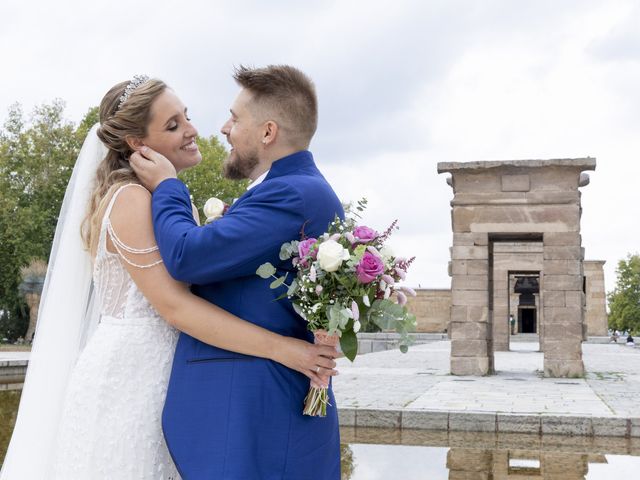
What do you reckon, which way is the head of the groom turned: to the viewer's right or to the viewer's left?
to the viewer's left

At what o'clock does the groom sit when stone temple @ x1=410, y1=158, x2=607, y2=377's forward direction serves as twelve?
The groom is roughly at 12 o'clock from the stone temple.

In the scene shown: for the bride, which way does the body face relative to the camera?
to the viewer's right

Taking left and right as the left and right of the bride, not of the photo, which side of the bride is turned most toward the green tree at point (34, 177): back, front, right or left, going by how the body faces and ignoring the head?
left

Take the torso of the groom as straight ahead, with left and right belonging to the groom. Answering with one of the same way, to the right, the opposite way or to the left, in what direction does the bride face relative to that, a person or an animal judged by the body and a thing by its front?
the opposite way

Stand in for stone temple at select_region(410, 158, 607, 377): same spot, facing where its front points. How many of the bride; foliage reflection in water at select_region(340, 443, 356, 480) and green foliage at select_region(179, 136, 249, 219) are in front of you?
2

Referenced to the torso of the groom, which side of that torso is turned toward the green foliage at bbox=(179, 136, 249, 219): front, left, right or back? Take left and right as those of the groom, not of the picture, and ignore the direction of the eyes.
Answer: right

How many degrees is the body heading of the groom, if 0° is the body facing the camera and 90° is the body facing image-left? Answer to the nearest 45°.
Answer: approximately 90°

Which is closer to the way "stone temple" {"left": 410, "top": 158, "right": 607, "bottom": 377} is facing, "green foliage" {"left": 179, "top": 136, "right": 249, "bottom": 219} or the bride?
the bride

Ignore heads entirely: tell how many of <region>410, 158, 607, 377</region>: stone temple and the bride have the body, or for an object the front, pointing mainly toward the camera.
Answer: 1

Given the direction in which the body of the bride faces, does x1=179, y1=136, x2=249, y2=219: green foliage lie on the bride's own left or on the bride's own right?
on the bride's own left
